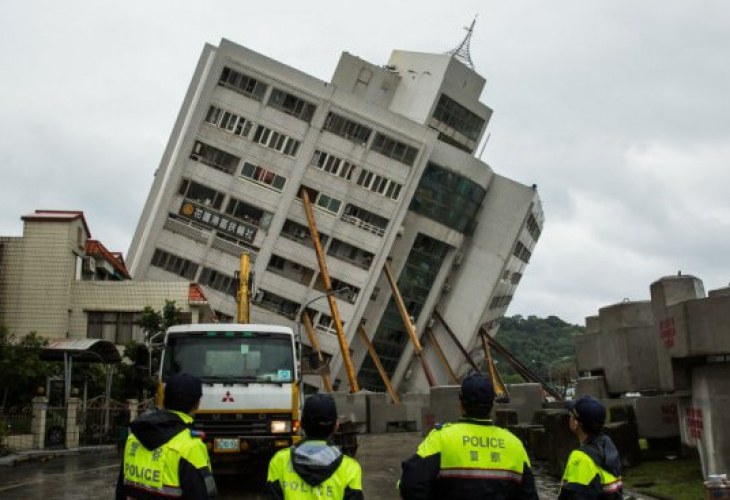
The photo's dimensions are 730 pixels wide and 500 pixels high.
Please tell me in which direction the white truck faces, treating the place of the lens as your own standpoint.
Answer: facing the viewer

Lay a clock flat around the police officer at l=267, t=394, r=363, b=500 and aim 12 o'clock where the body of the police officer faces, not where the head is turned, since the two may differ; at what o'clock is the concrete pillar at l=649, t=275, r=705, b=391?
The concrete pillar is roughly at 1 o'clock from the police officer.

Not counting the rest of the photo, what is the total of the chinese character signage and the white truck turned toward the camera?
2

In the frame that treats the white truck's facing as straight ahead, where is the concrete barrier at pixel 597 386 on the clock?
The concrete barrier is roughly at 8 o'clock from the white truck.

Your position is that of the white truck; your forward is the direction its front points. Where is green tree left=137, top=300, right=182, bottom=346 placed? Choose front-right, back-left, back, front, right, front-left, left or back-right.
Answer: back

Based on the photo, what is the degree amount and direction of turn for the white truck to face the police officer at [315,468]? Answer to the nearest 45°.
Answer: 0° — it already faces them

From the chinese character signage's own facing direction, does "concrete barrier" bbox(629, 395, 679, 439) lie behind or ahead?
ahead

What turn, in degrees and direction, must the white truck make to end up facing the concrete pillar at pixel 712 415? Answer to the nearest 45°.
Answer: approximately 90° to its left

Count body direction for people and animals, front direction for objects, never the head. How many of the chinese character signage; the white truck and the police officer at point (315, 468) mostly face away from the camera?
1

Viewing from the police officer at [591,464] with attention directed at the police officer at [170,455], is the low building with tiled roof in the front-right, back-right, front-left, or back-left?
front-right

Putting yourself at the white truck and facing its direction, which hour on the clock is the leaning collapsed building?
The leaning collapsed building is roughly at 6 o'clock from the white truck.

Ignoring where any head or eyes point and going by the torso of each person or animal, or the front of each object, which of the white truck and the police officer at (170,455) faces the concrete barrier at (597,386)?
the police officer

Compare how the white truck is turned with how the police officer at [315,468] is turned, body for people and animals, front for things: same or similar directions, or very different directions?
very different directions

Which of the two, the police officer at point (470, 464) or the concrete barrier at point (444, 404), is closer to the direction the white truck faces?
the police officer

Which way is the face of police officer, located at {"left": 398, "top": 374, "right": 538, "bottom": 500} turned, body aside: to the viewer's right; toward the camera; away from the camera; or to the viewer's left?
away from the camera

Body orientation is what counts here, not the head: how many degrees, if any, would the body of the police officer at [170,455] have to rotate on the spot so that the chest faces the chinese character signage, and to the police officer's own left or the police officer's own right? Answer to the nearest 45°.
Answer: approximately 45° to the police officer's own left

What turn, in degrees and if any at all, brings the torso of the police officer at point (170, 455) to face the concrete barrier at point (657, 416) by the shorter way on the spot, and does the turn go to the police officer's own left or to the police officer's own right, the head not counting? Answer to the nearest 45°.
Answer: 0° — they already face it

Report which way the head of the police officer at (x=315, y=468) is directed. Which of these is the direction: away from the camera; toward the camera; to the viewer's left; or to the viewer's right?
away from the camera

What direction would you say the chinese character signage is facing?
toward the camera

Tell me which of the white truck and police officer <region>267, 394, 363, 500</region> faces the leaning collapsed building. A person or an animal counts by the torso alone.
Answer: the police officer

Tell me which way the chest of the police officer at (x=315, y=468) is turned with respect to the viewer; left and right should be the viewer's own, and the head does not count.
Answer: facing away from the viewer

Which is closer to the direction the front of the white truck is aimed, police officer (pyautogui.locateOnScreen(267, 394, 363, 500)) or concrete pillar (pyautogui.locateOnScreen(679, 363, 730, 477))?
the police officer
